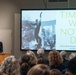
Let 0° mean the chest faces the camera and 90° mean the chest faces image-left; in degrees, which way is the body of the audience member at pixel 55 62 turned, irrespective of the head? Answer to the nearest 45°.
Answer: approximately 180°
